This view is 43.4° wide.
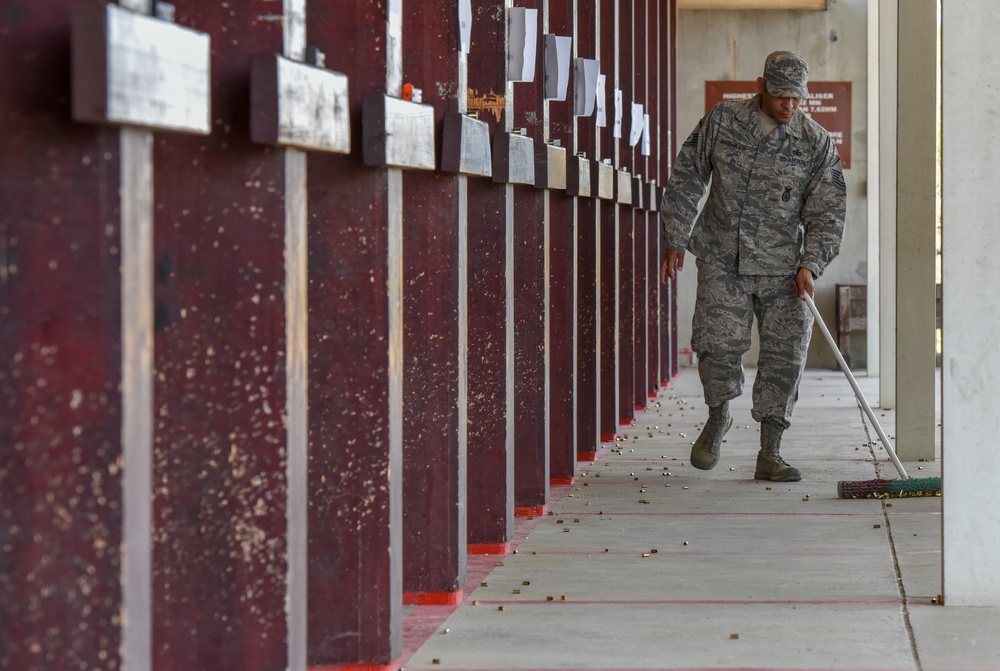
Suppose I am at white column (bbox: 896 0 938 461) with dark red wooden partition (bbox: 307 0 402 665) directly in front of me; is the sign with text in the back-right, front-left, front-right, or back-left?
back-right

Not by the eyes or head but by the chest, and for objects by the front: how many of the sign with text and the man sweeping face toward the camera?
2

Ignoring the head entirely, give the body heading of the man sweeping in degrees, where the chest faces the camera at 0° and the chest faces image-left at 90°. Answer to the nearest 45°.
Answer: approximately 0°

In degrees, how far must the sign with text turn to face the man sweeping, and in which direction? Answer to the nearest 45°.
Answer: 0° — it already faces them

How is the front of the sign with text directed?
toward the camera

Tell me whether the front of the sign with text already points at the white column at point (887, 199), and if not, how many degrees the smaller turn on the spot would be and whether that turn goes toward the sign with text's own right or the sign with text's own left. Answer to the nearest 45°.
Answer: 0° — it already faces it

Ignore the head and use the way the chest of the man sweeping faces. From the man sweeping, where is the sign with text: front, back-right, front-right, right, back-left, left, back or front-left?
back

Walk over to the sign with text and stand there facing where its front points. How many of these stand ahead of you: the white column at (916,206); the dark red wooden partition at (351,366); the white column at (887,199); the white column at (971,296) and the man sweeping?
5

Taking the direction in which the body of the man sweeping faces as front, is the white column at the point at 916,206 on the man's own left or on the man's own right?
on the man's own left

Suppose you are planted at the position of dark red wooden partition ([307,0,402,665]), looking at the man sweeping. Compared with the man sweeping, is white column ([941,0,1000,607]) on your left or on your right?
right

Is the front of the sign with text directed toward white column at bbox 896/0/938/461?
yes

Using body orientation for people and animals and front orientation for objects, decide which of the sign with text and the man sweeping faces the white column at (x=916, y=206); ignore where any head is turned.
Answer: the sign with text

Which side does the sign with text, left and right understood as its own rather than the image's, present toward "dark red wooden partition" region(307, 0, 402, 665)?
front

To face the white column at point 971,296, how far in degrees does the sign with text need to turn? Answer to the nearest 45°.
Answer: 0° — it already faces it

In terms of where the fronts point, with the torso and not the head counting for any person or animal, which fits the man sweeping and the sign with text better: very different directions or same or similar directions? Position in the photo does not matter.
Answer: same or similar directions
